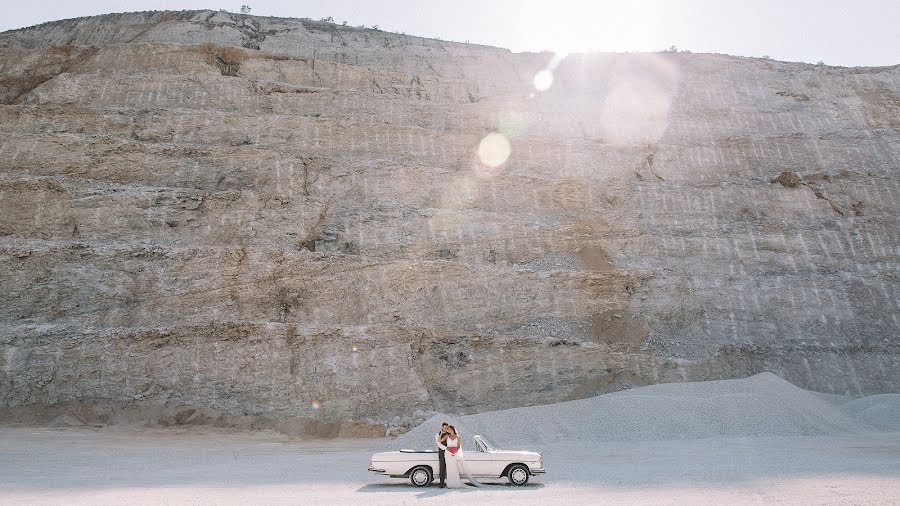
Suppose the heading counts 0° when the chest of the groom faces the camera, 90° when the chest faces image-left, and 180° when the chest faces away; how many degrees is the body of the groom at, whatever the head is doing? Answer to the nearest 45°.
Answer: approximately 270°

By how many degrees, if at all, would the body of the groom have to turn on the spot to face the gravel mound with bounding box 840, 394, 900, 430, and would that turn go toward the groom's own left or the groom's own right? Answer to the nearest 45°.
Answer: approximately 45° to the groom's own left

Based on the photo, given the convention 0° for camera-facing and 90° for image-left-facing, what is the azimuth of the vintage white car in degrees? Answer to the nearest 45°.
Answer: approximately 270°

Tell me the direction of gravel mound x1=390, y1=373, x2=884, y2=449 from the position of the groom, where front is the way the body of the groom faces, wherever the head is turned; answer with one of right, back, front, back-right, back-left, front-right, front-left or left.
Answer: front-left

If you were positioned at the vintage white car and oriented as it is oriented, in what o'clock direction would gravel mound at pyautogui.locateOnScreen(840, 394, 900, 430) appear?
The gravel mound is roughly at 11 o'clock from the vintage white car.
